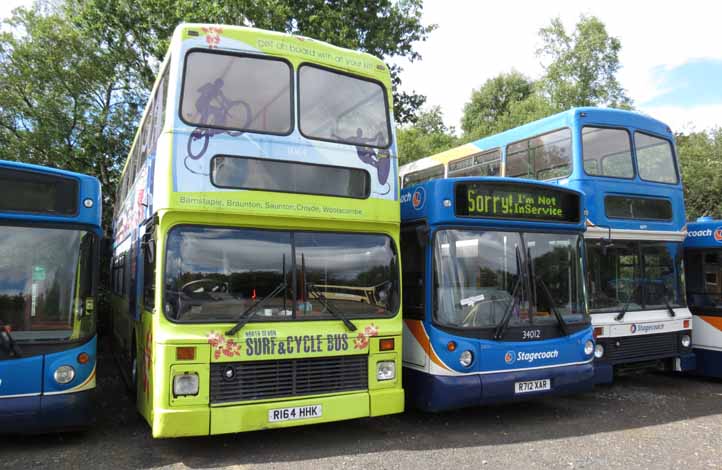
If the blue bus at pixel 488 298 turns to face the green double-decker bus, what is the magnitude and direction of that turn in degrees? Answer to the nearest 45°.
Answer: approximately 90° to its right

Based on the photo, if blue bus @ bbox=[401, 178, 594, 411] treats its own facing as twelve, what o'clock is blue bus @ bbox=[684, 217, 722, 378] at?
blue bus @ bbox=[684, 217, 722, 378] is roughly at 9 o'clock from blue bus @ bbox=[401, 178, 594, 411].

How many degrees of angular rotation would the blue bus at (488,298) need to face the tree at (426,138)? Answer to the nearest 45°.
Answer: approximately 135° to its left

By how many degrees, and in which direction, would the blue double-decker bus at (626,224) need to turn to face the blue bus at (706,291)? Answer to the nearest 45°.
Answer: approximately 90° to its left

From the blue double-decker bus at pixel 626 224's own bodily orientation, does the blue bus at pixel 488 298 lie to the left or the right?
on its right

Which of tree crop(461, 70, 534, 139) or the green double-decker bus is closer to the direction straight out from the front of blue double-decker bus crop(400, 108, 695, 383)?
the green double-decker bus

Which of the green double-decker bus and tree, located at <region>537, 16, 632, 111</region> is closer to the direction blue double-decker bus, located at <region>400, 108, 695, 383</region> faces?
the green double-decker bus

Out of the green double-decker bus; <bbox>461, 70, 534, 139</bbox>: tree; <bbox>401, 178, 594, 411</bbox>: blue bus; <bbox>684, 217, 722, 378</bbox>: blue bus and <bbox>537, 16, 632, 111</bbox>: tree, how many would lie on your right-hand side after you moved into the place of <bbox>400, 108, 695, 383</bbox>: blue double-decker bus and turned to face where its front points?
2

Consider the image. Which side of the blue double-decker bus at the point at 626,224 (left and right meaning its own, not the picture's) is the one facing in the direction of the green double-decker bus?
right

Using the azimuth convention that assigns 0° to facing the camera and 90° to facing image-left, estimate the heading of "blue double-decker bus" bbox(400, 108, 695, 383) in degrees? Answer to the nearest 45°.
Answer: approximately 315°

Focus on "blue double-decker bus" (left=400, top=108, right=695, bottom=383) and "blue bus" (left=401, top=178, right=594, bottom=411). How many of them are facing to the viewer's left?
0

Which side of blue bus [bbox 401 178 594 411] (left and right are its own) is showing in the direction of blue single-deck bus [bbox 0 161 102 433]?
right

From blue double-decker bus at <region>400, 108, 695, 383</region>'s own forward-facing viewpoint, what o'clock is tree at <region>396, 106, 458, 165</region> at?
The tree is roughly at 7 o'clock from the blue double-decker bus.
